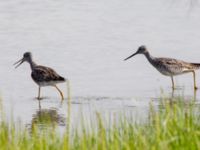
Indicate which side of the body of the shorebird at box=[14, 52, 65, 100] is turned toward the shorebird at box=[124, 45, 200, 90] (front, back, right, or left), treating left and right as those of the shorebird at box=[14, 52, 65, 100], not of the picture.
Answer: back

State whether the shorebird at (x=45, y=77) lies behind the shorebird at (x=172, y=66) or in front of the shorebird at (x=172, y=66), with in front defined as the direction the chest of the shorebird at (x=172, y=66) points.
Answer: in front

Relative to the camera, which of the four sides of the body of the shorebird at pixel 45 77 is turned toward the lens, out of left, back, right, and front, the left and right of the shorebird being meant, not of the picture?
left

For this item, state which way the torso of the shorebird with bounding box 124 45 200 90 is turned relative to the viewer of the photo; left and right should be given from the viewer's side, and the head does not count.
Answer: facing to the left of the viewer

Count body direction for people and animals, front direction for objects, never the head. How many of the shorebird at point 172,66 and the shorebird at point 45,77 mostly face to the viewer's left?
2

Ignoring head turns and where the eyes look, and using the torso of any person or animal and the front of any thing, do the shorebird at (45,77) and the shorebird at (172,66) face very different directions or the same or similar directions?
same or similar directions
